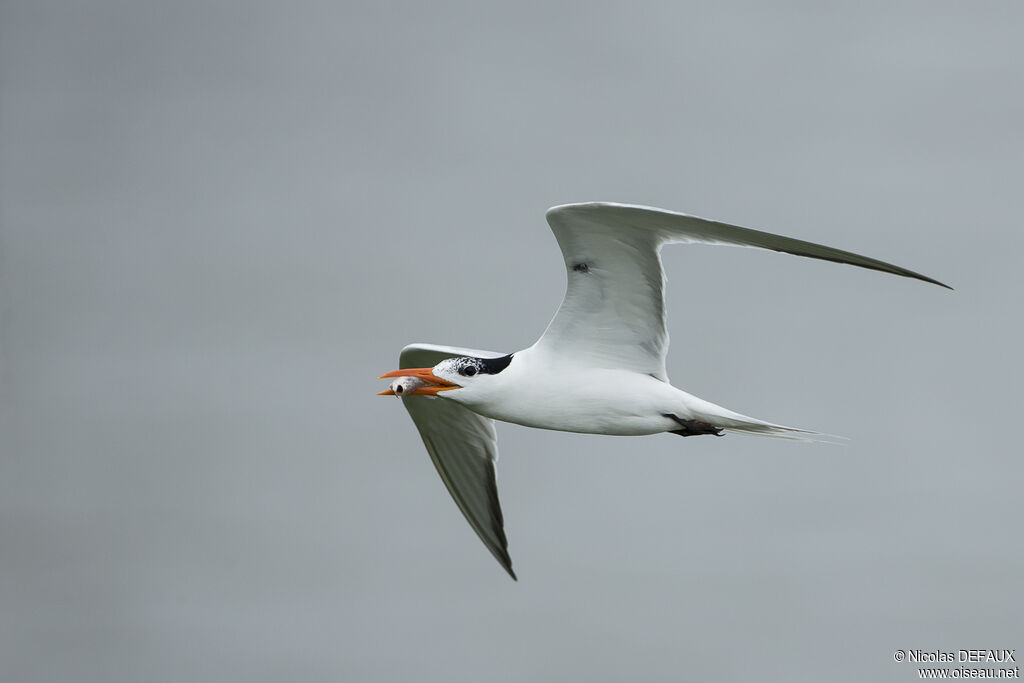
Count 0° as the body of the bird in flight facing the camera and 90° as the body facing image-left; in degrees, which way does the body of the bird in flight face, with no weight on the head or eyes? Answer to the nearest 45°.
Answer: approximately 90°
